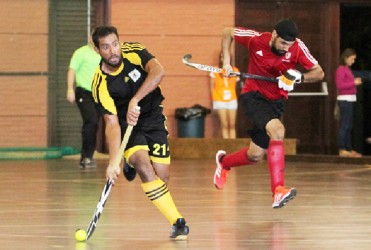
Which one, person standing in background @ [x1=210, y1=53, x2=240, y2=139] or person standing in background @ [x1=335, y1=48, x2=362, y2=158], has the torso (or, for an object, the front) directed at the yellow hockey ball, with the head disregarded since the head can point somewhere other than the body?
person standing in background @ [x1=210, y1=53, x2=240, y2=139]

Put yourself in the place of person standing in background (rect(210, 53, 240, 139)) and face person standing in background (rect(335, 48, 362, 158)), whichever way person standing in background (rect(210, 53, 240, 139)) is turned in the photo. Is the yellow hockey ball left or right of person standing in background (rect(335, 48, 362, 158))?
right

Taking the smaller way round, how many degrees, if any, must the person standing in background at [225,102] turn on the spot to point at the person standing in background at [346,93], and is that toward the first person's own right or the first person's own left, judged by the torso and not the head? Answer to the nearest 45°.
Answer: approximately 45° to the first person's own left

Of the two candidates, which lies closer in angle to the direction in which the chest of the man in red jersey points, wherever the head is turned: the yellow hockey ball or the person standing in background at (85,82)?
the yellow hockey ball

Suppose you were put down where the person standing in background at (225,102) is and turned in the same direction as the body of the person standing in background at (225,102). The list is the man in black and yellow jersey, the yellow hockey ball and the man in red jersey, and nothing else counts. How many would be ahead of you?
3
